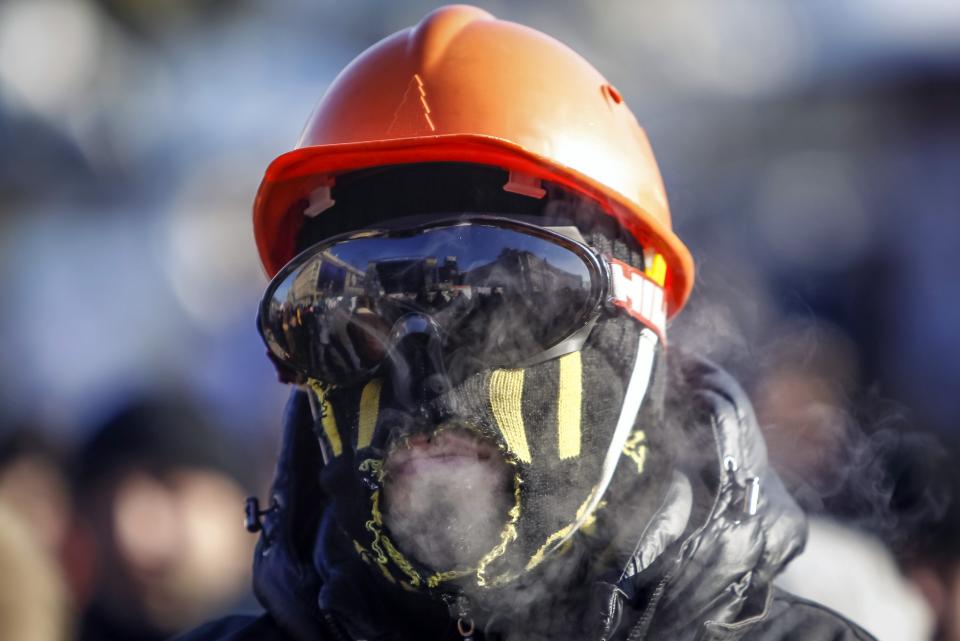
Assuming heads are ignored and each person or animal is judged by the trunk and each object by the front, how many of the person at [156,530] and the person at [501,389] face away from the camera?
0

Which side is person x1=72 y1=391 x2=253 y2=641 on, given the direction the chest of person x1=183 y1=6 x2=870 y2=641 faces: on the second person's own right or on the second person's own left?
on the second person's own right

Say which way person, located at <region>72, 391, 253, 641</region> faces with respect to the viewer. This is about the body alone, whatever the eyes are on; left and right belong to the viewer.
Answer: facing the viewer and to the right of the viewer

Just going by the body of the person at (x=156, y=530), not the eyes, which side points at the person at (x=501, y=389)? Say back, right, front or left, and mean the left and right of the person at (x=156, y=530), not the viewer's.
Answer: front
